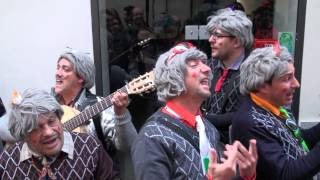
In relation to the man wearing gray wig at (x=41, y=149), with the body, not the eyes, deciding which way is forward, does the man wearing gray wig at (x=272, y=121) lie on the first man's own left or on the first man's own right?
on the first man's own left

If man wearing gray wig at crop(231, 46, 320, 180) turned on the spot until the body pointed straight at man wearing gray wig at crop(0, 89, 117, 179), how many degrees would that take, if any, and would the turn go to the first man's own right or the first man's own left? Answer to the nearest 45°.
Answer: approximately 135° to the first man's own right

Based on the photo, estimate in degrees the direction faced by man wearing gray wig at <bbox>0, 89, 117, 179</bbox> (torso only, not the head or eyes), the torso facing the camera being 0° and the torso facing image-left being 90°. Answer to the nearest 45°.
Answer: approximately 0°

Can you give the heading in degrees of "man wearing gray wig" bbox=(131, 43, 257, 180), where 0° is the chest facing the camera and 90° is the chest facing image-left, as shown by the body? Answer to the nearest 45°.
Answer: approximately 315°

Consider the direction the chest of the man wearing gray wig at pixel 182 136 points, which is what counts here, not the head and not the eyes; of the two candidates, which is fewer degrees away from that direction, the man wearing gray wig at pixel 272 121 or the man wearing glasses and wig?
the man wearing gray wig

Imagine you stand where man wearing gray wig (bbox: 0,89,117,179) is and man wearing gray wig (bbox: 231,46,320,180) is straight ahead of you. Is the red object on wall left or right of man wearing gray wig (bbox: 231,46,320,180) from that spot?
left

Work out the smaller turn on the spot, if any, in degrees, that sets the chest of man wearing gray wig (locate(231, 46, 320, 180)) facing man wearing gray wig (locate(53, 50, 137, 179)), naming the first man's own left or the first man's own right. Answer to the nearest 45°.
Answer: approximately 135° to the first man's own right

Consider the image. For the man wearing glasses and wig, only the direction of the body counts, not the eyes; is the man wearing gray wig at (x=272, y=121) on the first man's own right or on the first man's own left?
on the first man's own left
